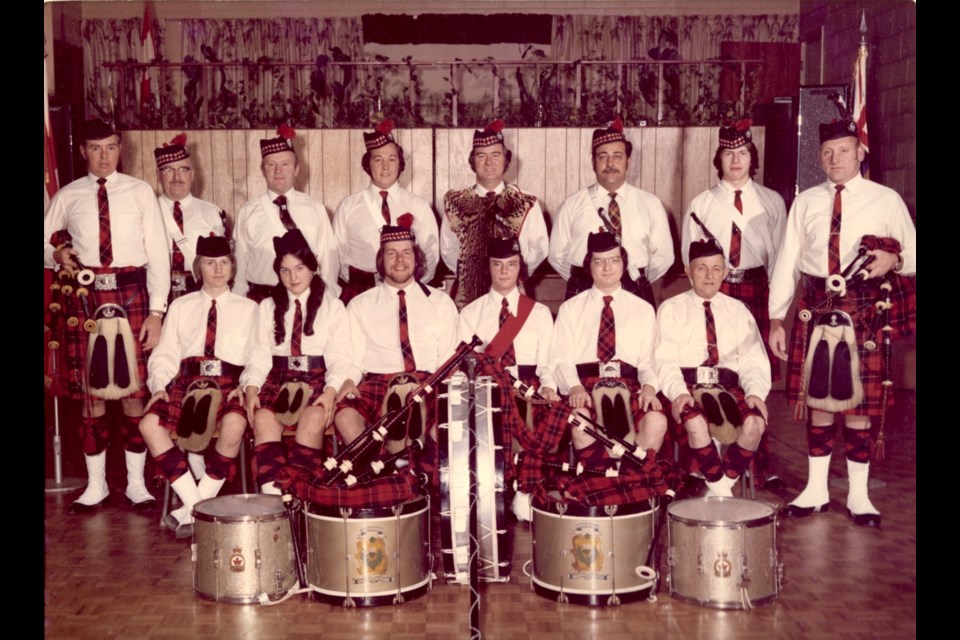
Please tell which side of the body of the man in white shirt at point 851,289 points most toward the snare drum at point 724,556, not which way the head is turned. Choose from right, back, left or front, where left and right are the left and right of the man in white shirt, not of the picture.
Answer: front

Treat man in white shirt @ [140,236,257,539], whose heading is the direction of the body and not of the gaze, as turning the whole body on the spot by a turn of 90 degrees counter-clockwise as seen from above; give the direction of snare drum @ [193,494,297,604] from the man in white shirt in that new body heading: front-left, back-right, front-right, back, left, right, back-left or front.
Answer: right

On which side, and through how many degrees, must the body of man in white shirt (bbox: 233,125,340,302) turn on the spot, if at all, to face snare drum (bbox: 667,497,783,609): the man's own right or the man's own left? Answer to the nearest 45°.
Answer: approximately 45° to the man's own left

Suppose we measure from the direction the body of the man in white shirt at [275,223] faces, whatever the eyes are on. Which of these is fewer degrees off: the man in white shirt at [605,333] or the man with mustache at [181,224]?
the man in white shirt

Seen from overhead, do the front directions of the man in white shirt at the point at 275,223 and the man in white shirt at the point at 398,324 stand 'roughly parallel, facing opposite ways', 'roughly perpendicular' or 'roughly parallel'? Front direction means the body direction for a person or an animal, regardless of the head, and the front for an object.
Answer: roughly parallel

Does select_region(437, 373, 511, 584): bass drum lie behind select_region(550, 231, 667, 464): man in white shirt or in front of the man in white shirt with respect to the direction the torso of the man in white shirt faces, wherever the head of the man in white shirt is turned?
in front

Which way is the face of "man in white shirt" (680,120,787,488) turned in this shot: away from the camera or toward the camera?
toward the camera

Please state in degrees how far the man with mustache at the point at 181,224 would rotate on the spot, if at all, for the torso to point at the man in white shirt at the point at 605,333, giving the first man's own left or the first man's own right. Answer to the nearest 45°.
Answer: approximately 45° to the first man's own left

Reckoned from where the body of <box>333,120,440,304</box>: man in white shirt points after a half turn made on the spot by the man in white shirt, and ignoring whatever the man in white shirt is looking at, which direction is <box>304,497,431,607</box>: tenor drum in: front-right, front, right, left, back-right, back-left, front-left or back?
back

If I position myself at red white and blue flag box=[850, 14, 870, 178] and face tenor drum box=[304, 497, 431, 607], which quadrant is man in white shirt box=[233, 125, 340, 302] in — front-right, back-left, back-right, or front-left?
front-right

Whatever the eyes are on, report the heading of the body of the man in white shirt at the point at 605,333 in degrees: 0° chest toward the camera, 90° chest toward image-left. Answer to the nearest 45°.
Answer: approximately 0°

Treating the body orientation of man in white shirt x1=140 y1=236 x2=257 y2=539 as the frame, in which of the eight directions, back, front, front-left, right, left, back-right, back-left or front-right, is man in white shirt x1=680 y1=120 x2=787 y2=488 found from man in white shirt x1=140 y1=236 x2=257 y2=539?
left

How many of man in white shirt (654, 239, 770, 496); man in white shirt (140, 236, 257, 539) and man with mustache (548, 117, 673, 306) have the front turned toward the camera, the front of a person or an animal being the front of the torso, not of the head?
3

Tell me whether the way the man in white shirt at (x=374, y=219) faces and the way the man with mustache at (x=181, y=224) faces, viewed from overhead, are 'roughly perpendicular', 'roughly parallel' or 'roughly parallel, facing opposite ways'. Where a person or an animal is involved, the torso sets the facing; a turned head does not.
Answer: roughly parallel

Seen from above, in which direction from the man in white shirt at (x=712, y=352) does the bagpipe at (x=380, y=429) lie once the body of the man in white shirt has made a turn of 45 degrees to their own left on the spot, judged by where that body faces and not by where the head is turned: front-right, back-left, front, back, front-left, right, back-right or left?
right

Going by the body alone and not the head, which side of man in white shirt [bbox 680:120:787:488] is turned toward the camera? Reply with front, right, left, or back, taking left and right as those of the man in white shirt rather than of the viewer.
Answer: front

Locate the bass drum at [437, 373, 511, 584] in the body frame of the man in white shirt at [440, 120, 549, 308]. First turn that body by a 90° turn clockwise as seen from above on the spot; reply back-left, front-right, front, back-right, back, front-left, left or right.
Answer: left

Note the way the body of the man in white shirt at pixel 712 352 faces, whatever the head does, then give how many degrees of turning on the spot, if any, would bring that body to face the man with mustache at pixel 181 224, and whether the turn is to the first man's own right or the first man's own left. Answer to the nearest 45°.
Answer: approximately 90° to the first man's own right

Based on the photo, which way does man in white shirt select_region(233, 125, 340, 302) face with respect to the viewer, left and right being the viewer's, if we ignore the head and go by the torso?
facing the viewer

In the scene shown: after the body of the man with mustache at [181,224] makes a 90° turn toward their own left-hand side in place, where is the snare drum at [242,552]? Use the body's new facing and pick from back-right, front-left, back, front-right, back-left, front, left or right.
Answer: right

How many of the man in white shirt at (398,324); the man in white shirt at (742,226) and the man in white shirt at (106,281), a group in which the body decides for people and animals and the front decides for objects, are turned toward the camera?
3
